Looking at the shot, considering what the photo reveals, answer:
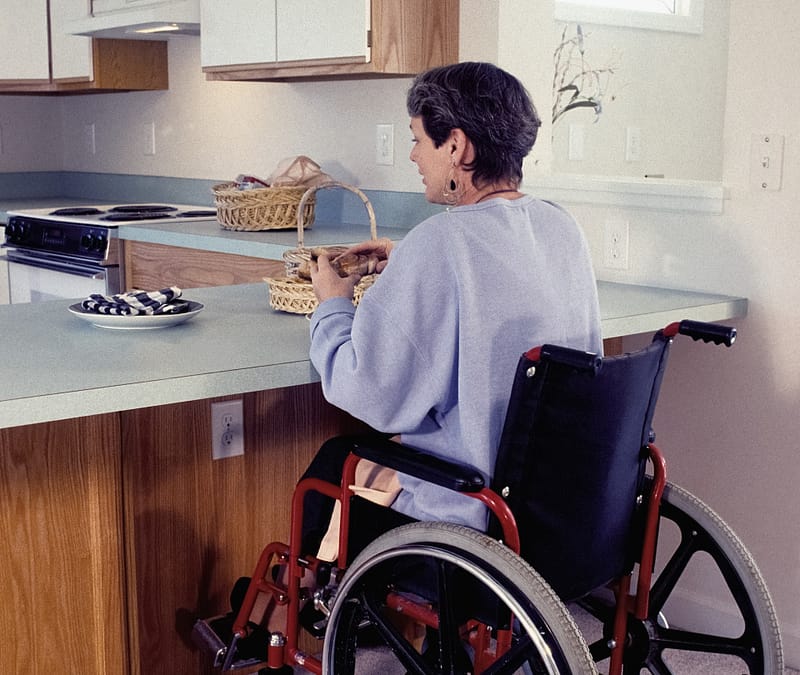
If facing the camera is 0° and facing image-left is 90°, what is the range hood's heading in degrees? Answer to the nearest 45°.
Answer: approximately 45°

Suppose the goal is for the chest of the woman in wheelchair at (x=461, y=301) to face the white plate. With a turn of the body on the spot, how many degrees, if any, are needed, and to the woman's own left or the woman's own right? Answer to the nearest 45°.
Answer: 0° — they already face it

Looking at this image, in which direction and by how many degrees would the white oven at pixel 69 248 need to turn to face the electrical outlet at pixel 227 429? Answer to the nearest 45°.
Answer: approximately 45° to its left

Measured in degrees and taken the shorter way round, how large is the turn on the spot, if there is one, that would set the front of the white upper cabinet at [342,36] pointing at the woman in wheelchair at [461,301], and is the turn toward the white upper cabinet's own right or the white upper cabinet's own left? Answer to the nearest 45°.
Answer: approximately 45° to the white upper cabinet's own left

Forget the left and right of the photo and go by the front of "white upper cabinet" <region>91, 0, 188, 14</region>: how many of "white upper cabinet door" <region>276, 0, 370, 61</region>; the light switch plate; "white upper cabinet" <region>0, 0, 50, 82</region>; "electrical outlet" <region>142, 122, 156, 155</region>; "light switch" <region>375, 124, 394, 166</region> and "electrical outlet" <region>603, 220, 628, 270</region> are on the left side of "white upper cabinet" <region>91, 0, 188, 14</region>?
4

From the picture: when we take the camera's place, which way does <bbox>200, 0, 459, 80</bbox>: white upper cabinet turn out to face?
facing the viewer and to the left of the viewer

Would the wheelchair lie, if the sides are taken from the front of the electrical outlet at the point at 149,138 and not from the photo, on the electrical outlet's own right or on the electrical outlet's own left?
on the electrical outlet's own left

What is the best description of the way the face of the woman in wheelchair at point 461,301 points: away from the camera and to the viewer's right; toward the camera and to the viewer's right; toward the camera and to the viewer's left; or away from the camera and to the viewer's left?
away from the camera and to the viewer's left

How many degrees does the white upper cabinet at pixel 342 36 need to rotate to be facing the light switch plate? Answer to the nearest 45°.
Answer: approximately 90° to its left

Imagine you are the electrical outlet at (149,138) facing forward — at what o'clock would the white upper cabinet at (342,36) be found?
The white upper cabinet is roughly at 10 o'clock from the electrical outlet.

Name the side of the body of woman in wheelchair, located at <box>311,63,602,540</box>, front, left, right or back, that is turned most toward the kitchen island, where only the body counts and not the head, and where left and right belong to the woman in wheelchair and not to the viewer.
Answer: front

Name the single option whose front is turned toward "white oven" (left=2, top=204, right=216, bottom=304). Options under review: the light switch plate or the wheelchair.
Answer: the wheelchair

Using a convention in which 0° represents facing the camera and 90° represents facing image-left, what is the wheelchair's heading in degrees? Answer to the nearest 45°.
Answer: approximately 135°

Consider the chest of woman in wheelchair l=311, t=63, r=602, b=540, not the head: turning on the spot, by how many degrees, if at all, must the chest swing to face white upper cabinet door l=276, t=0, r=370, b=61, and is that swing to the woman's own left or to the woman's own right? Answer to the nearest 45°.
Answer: approximately 45° to the woman's own right

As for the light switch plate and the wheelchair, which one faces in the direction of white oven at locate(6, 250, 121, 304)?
the wheelchair

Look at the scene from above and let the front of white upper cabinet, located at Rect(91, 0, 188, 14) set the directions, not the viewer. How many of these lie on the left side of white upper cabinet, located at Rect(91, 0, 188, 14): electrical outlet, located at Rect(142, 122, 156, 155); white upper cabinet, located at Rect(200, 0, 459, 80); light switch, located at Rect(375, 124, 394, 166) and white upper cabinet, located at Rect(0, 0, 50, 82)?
2

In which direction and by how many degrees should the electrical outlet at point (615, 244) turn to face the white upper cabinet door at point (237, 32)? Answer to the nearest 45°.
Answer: approximately 90° to its right
